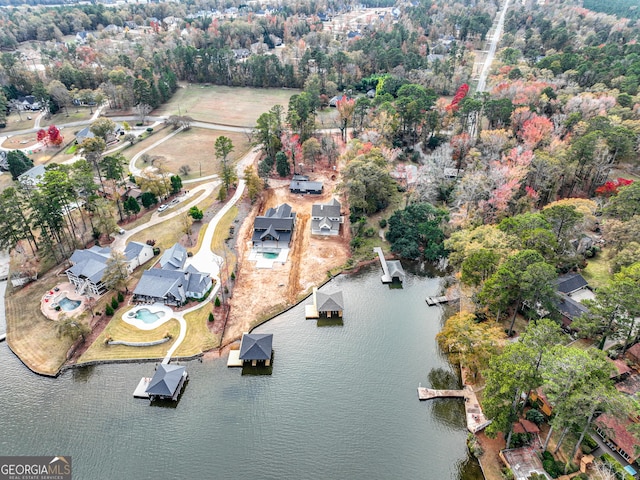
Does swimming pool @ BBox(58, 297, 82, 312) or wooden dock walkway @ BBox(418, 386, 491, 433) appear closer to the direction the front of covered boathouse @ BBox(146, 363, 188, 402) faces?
the wooden dock walkway

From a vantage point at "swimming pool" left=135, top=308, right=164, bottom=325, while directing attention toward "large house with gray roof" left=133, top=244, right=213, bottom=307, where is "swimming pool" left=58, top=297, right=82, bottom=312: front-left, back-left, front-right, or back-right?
back-left

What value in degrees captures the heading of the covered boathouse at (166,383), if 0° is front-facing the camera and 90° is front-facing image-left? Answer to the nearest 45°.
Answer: approximately 0°

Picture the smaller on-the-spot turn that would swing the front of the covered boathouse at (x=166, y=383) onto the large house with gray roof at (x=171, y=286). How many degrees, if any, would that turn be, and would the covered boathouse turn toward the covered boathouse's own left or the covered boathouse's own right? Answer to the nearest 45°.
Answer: approximately 180°

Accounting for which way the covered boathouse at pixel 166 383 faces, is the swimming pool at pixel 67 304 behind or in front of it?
behind

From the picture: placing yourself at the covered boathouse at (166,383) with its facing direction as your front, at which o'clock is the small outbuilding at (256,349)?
The small outbuilding is roughly at 9 o'clock from the covered boathouse.

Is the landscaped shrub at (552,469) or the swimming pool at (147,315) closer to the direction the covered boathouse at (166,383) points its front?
the landscaped shrub

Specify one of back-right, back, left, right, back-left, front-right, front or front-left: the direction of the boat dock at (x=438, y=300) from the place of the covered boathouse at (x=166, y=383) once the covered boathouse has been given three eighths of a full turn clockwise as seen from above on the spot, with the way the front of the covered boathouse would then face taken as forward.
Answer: back-right

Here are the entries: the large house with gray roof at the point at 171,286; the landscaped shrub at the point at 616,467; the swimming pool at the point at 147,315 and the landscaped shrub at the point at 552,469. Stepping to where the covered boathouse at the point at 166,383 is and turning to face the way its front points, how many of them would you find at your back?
2

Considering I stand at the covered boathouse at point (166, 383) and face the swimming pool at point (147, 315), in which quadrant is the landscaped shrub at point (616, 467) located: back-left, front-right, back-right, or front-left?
back-right

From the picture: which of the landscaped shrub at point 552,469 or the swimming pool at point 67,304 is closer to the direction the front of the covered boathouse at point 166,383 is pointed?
the landscaped shrub

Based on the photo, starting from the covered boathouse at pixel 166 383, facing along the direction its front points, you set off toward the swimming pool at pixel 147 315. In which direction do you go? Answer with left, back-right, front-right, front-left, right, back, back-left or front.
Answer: back
